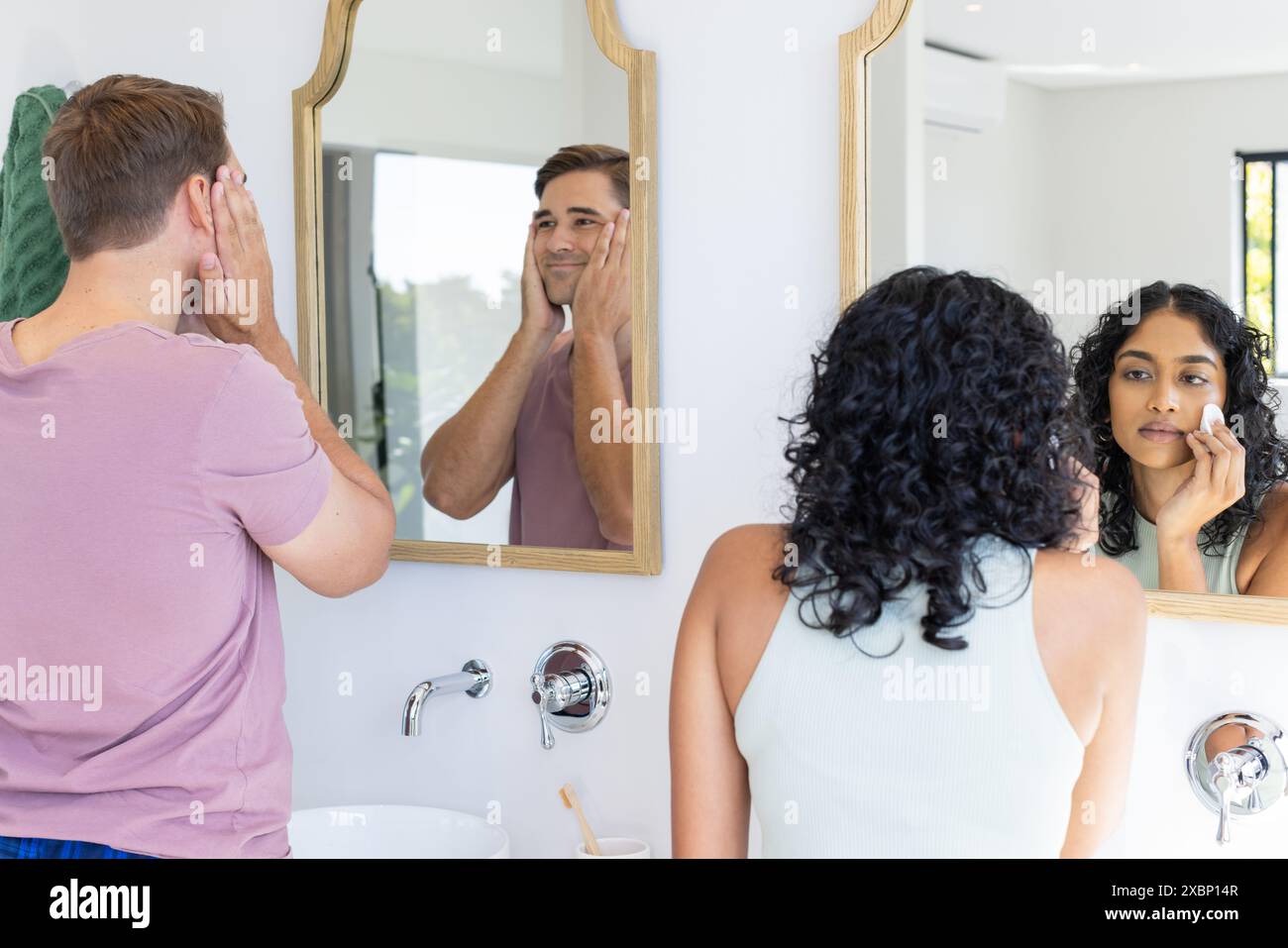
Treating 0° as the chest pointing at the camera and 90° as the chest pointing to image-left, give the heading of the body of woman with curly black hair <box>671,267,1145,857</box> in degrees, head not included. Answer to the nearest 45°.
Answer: approximately 180°

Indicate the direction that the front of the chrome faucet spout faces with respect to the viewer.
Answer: facing the viewer and to the left of the viewer

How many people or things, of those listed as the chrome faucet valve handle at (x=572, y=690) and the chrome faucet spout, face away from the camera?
0

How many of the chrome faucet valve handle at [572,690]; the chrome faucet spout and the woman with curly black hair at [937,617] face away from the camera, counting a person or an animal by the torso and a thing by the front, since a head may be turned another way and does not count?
1

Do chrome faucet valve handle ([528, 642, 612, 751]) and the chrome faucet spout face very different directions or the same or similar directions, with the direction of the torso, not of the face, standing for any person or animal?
same or similar directions

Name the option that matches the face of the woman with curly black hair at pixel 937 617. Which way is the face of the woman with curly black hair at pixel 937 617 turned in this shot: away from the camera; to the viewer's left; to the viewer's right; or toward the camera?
away from the camera

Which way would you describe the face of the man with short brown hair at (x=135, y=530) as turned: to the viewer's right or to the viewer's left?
to the viewer's right

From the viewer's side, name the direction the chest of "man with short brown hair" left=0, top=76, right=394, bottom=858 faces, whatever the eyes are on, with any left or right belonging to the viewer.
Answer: facing away from the viewer and to the right of the viewer

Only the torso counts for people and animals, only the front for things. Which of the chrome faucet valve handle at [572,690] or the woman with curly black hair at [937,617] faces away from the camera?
the woman with curly black hair

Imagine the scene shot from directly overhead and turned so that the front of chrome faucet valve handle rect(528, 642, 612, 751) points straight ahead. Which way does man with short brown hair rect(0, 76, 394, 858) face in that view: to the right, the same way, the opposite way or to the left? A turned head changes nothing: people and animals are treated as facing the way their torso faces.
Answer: the opposite way

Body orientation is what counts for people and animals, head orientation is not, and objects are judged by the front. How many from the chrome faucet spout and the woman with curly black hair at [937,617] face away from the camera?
1
